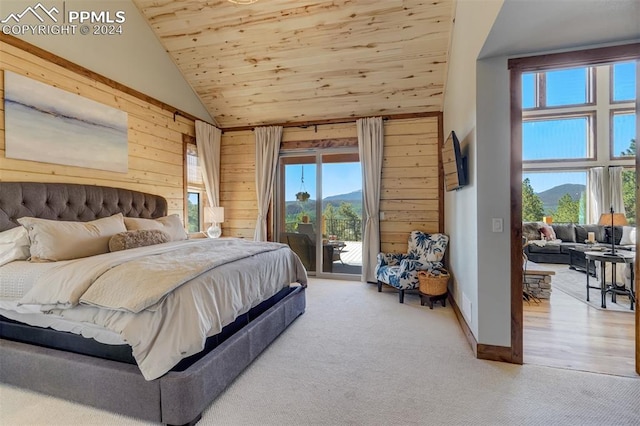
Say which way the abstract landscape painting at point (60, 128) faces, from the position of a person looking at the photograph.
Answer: facing the viewer and to the right of the viewer

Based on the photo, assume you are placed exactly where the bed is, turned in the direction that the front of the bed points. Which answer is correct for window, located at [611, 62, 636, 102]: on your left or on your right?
on your left

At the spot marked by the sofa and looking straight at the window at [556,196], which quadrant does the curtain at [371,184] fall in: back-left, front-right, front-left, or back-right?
back-left

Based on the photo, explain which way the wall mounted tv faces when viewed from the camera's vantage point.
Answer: facing the viewer and to the left of the viewer

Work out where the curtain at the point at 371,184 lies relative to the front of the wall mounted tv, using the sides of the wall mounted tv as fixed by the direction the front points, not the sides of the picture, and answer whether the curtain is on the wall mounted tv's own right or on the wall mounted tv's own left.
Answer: on the wall mounted tv's own right

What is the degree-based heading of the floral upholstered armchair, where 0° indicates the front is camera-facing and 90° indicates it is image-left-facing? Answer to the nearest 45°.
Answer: approximately 45°

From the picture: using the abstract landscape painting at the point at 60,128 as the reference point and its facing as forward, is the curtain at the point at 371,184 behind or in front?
in front

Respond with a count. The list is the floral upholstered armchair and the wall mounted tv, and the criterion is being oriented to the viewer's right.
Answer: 0
